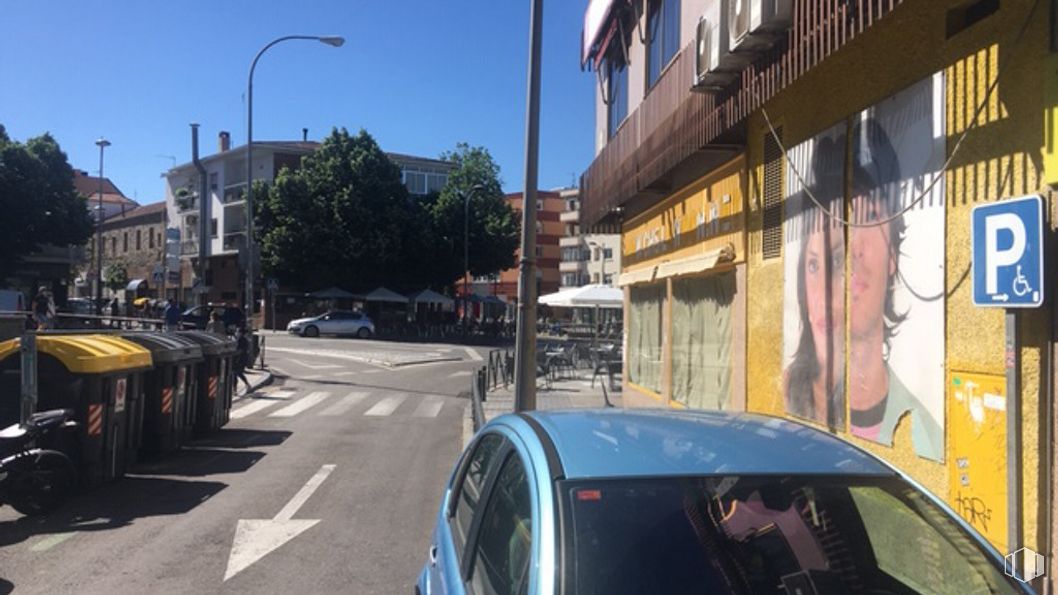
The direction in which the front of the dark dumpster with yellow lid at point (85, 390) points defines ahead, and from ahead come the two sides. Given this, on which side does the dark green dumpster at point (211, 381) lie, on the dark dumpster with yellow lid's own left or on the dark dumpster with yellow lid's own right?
on the dark dumpster with yellow lid's own left

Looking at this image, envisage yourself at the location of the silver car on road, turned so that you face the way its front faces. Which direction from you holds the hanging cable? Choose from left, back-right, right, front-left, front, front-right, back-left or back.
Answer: left

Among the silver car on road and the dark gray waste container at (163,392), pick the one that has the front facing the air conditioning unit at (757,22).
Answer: the dark gray waste container

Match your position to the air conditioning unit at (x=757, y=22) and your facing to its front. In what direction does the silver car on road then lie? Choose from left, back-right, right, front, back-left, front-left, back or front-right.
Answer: right

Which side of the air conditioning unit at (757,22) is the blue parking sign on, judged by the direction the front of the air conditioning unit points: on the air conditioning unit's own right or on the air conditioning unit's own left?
on the air conditioning unit's own left

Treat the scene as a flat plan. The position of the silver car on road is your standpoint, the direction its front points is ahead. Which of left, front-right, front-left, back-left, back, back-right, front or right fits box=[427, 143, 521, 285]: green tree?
back-right

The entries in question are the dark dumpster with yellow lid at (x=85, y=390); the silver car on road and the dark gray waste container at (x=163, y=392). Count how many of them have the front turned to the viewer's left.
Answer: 1
